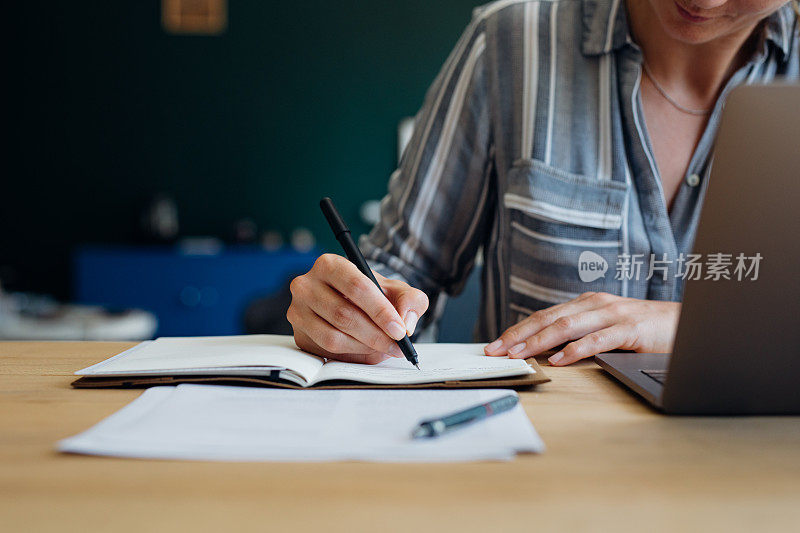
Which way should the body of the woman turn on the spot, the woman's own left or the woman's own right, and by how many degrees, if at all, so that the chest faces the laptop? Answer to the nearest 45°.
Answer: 0° — they already face it

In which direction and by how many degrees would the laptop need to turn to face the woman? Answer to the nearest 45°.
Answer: approximately 45° to its right

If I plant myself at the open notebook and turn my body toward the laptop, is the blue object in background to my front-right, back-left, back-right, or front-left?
back-left

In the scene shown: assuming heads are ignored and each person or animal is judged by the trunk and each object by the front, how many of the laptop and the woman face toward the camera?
1

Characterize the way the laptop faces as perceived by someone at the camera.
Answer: facing away from the viewer and to the left of the viewer

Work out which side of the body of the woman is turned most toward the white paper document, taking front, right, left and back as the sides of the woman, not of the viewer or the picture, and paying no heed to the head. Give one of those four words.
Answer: front

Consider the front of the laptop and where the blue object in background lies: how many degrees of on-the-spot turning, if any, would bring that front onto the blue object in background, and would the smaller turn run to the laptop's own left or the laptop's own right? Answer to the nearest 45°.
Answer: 0° — it already faces it

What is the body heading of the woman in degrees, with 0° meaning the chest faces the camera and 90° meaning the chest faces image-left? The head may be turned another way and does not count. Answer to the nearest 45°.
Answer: approximately 0°

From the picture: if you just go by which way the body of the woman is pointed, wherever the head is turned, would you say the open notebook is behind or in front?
in front

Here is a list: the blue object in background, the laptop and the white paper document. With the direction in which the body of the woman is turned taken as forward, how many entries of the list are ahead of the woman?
2
